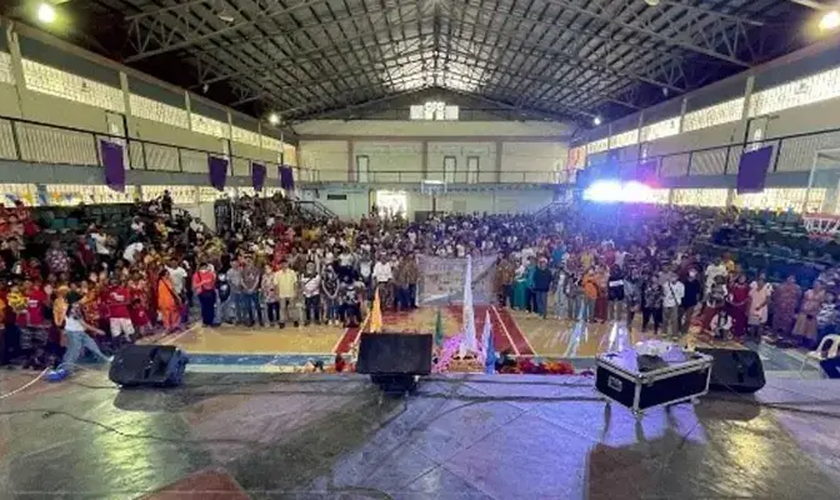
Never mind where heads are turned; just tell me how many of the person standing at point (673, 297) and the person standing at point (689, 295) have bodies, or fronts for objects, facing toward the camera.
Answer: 2

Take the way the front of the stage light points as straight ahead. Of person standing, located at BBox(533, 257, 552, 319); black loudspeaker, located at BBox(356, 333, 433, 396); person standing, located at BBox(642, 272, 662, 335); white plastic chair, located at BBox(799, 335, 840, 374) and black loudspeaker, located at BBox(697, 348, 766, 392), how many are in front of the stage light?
5

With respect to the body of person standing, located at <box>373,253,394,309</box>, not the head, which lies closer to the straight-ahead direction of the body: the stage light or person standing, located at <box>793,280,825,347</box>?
the person standing

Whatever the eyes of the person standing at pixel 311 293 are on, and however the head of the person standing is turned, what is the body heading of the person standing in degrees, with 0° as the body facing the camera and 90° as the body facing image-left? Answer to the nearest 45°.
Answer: approximately 0°

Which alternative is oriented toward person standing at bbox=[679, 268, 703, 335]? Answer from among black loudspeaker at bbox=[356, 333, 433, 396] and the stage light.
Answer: the stage light

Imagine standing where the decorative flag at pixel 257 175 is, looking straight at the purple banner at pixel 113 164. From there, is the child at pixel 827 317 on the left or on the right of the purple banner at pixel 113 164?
left
